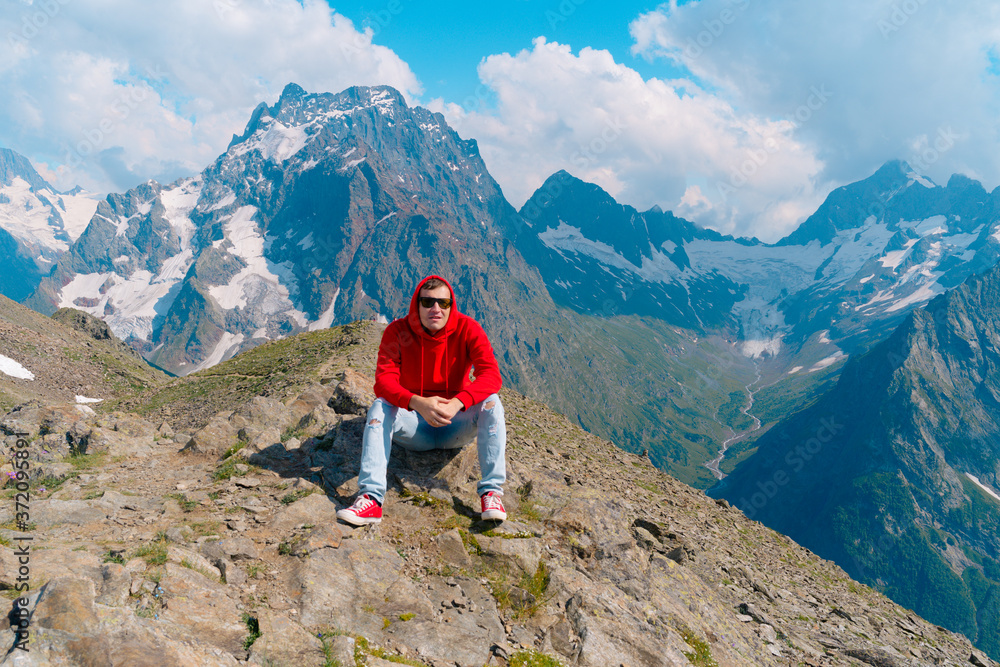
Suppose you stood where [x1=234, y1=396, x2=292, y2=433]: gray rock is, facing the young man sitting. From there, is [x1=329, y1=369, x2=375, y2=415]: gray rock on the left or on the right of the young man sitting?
left

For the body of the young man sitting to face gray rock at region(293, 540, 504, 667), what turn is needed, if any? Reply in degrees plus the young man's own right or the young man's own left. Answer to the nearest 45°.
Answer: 0° — they already face it

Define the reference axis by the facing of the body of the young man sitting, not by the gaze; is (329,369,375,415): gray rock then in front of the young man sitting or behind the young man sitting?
behind

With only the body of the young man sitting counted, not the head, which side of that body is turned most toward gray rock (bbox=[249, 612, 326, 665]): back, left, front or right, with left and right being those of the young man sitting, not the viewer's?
front

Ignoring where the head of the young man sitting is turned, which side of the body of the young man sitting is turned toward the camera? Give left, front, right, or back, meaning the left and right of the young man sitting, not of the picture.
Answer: front

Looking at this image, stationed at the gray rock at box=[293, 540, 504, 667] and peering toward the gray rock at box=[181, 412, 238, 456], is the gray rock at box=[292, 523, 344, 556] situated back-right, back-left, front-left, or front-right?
front-left
